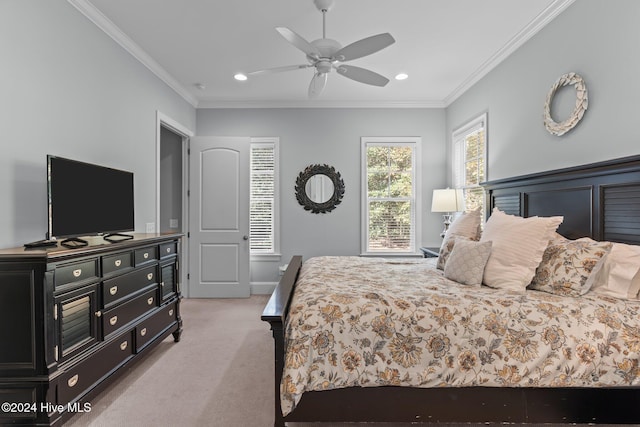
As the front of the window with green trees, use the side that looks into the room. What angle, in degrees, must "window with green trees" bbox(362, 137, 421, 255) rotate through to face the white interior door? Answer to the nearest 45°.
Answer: approximately 90° to its right

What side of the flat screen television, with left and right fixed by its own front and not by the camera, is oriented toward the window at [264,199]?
left

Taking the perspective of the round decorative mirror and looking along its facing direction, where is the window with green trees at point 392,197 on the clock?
The window with green trees is roughly at 9 o'clock from the round decorative mirror.

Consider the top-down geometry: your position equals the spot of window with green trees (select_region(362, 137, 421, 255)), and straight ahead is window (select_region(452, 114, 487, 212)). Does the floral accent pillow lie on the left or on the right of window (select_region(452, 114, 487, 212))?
right

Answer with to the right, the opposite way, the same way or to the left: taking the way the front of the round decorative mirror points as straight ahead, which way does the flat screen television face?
to the left

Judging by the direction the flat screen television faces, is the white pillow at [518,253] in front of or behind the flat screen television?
in front

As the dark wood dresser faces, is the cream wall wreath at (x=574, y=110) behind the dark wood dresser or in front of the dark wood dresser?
in front

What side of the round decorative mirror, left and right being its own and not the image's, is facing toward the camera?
front

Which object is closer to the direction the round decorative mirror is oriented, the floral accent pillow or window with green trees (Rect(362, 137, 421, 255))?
the floral accent pillow

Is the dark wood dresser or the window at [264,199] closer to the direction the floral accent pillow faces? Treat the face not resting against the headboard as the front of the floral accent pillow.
the dark wood dresser

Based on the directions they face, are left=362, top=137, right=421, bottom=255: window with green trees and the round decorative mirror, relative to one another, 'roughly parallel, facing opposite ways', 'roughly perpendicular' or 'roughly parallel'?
roughly parallel

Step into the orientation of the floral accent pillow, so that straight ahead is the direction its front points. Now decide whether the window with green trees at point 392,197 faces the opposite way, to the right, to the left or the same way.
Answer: to the left

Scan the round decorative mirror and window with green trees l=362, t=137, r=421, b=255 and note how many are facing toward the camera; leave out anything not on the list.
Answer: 2

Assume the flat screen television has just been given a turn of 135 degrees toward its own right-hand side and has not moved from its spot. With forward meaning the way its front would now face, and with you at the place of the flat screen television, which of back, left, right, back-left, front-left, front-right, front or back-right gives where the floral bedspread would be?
back-left

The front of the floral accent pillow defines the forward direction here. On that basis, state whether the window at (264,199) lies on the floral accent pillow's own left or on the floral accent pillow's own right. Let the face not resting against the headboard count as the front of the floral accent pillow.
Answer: on the floral accent pillow's own right

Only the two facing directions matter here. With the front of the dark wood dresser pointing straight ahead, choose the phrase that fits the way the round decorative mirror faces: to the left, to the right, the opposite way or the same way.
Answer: to the right

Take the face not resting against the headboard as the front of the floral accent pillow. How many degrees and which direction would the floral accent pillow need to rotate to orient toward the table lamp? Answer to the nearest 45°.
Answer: approximately 90° to its right

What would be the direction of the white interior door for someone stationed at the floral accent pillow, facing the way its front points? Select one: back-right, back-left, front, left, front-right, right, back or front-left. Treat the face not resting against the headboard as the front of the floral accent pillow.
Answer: front-right
